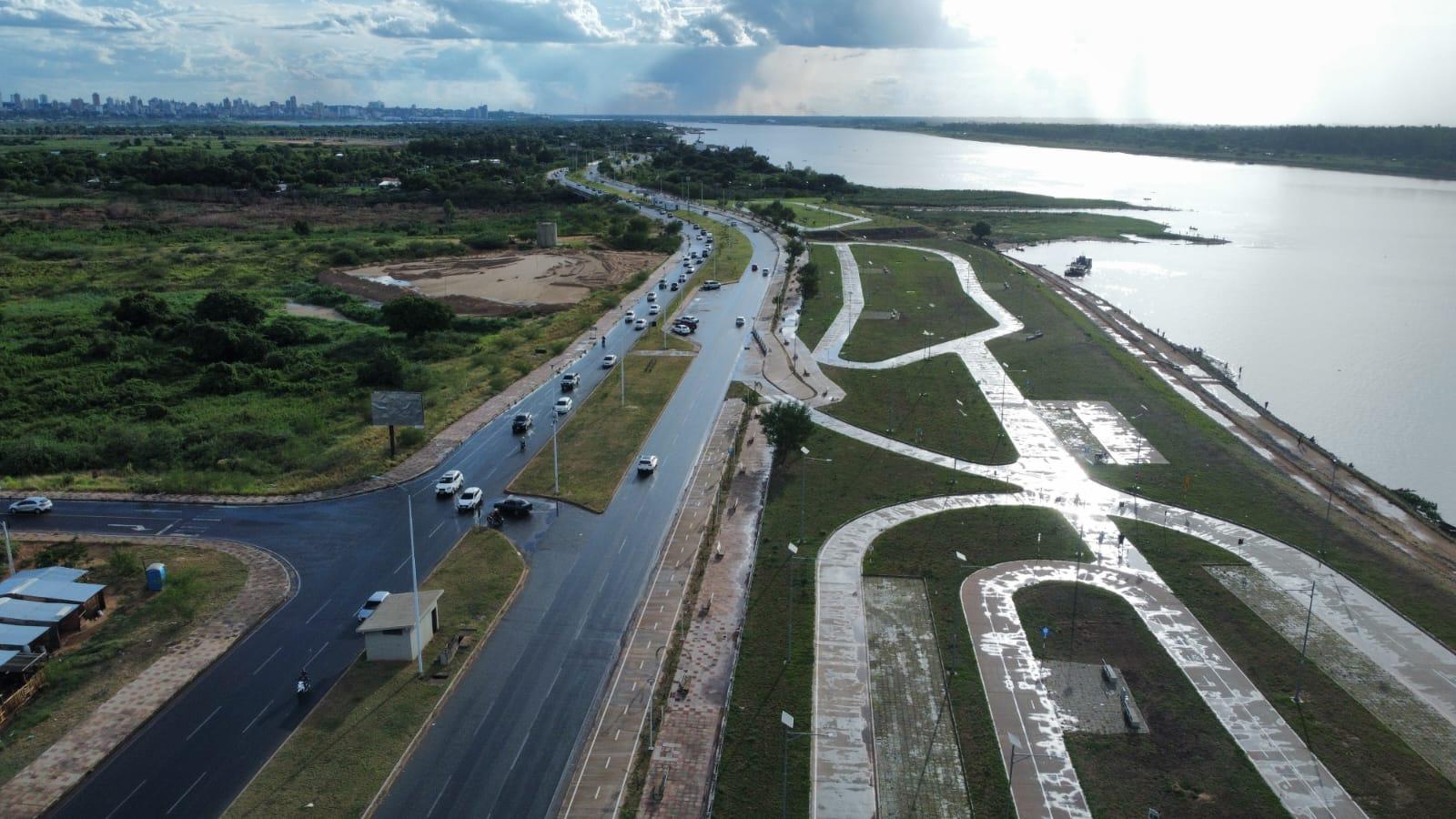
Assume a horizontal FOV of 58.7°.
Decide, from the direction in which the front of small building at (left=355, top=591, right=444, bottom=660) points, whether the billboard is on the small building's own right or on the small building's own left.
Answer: on the small building's own left

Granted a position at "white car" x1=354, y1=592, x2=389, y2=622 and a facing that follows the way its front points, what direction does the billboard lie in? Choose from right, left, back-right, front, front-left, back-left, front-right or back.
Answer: back-right

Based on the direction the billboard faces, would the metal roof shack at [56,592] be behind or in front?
in front

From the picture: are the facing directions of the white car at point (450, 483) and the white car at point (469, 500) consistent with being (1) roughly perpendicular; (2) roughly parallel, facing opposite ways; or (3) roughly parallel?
roughly parallel

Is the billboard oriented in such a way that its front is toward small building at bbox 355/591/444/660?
yes

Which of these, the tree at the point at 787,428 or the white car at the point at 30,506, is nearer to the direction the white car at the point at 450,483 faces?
the white car

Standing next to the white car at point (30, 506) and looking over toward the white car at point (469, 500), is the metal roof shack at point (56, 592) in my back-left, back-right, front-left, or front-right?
front-right

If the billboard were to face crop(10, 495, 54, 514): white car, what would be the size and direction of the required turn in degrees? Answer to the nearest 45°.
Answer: approximately 90° to its right

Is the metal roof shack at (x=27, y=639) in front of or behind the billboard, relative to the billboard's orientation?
in front

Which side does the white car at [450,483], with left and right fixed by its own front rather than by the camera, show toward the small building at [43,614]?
front

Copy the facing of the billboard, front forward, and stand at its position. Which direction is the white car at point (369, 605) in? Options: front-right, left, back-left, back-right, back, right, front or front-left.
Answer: front

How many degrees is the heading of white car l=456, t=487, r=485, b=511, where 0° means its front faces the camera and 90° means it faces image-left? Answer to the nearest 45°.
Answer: approximately 45°

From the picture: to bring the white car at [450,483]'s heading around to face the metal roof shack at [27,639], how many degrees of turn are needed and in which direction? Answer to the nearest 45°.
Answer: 0° — it already faces it

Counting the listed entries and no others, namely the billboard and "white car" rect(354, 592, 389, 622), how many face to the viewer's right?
0

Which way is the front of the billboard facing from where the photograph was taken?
facing the viewer
